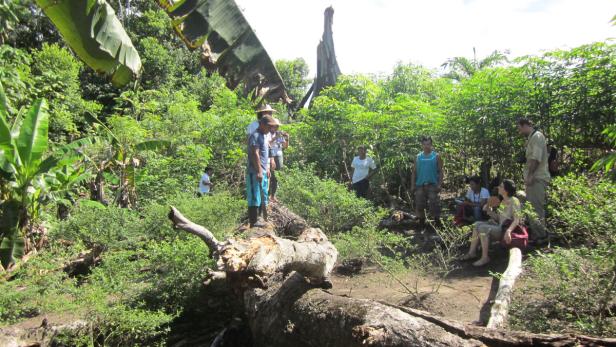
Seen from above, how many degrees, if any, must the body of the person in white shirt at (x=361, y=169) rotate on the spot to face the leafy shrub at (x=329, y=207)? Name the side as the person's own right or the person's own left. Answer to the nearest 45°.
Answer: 0° — they already face it

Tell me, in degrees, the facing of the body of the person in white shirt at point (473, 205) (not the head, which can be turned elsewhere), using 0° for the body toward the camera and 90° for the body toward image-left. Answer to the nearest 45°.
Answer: approximately 45°

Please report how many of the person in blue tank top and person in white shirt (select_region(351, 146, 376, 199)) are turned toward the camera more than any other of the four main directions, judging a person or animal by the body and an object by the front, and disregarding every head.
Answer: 2

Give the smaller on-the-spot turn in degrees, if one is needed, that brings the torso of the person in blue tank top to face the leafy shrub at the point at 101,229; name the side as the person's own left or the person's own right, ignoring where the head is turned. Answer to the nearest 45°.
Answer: approximately 45° to the person's own right

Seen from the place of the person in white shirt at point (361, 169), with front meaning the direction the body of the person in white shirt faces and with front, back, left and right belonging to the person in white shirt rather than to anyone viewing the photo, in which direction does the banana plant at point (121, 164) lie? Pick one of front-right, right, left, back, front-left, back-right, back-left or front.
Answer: right

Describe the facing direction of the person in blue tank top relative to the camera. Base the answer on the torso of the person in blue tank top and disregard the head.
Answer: toward the camera

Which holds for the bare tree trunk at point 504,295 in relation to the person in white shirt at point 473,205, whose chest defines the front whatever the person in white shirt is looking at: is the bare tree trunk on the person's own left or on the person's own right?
on the person's own left

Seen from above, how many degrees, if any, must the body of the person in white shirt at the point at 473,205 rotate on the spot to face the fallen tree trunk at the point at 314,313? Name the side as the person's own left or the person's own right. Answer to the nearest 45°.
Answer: approximately 45° to the person's own left

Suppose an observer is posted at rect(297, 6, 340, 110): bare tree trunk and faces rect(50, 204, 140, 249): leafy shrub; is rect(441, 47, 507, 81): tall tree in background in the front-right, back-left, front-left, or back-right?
back-left

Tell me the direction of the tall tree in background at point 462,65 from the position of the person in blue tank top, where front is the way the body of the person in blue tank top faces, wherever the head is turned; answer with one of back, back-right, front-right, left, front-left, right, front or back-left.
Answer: back

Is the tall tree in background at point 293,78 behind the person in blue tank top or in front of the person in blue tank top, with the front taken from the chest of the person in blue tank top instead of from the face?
behind

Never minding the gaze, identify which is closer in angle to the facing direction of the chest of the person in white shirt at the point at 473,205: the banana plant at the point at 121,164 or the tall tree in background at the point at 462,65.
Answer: the banana plant

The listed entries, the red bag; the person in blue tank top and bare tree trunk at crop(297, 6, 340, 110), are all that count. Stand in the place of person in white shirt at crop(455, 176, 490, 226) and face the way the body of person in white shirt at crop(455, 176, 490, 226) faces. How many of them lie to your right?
2
